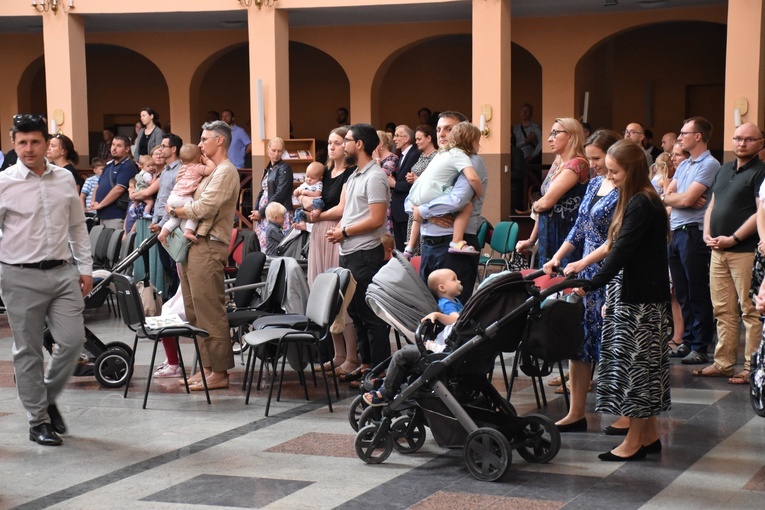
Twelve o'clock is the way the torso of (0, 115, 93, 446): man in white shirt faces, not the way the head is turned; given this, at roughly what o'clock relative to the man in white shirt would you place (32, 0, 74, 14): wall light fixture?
The wall light fixture is roughly at 6 o'clock from the man in white shirt.

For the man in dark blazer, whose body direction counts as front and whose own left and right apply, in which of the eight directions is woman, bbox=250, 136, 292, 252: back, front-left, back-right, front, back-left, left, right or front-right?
front-right

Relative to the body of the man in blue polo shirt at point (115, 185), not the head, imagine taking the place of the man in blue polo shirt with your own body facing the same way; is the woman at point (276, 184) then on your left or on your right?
on your left

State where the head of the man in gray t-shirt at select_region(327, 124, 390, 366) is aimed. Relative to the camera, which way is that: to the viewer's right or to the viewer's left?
to the viewer's left

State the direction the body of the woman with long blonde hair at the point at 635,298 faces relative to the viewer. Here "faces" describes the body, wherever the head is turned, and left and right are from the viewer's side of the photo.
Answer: facing to the left of the viewer

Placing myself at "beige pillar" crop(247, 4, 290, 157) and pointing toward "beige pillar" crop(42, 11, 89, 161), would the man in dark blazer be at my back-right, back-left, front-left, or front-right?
back-left

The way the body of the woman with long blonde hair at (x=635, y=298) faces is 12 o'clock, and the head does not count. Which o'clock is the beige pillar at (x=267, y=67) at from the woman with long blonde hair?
The beige pillar is roughly at 2 o'clock from the woman with long blonde hair.

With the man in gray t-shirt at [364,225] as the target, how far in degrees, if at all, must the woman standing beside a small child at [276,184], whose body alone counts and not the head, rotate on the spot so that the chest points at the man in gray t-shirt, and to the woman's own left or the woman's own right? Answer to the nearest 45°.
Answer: approximately 45° to the woman's own left

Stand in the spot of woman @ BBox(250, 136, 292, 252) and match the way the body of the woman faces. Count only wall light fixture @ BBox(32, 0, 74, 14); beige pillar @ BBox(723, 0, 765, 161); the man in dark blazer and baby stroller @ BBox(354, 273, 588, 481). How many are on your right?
1

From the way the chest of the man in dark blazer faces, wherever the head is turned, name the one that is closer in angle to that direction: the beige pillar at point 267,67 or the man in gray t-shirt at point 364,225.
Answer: the man in gray t-shirt
